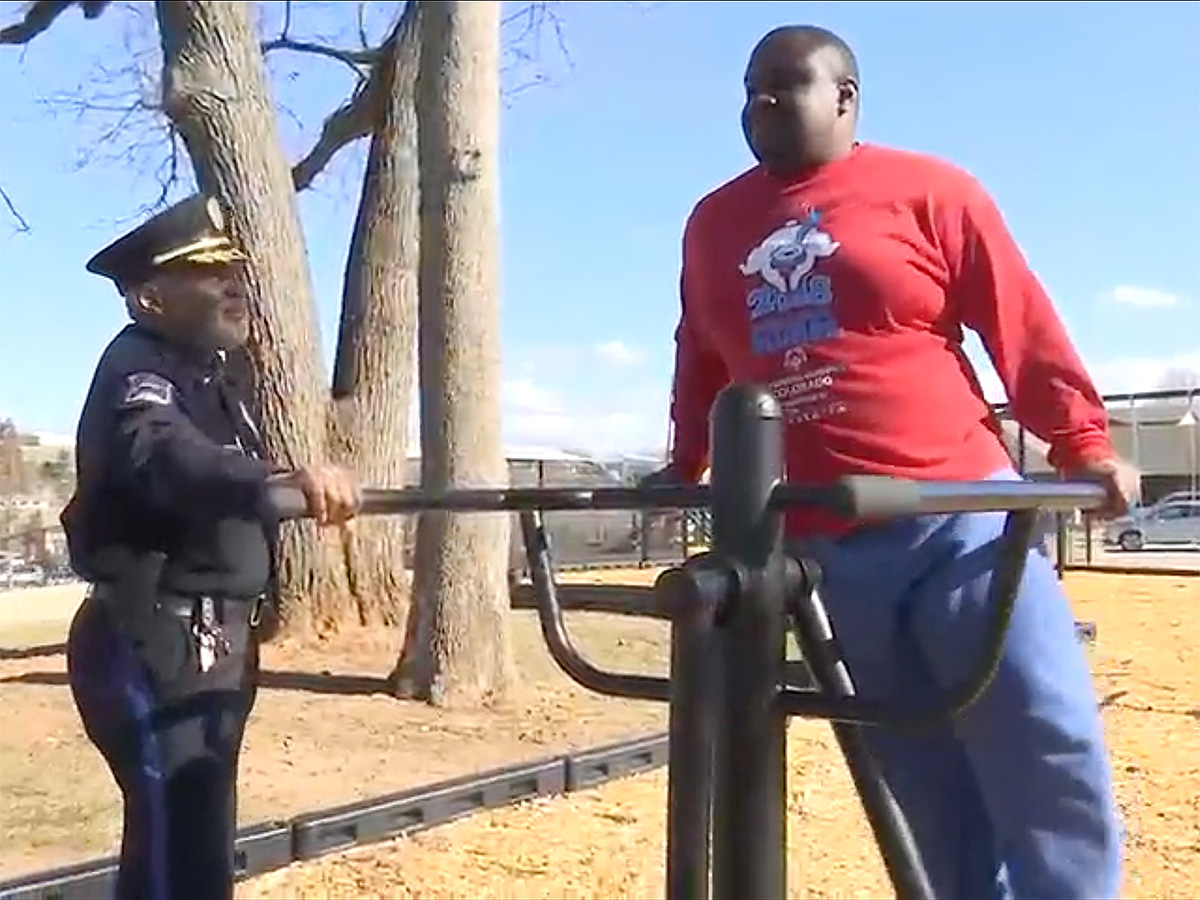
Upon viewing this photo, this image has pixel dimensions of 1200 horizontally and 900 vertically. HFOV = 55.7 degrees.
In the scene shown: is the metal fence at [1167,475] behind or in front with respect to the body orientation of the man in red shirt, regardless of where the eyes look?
behind

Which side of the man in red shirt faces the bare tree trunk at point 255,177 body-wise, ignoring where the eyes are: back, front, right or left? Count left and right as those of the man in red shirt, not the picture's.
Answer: right

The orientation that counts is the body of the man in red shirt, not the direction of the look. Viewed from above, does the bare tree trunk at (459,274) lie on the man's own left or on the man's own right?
on the man's own right

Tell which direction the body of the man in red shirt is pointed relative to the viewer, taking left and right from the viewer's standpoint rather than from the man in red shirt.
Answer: facing the viewer and to the left of the viewer

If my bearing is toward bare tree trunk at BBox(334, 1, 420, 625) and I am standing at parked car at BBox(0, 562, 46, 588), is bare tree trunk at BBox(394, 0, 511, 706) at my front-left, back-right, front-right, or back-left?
front-right

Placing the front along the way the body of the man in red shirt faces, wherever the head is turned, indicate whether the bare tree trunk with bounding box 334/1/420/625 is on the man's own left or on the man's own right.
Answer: on the man's own right

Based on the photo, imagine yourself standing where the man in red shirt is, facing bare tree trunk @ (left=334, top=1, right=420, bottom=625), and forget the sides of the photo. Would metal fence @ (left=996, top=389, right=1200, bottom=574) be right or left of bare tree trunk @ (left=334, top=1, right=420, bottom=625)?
right

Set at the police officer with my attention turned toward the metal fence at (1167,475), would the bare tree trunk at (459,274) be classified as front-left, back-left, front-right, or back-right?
front-left

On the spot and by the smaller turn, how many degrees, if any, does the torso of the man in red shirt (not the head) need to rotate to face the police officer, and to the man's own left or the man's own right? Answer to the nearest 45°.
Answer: approximately 45° to the man's own right

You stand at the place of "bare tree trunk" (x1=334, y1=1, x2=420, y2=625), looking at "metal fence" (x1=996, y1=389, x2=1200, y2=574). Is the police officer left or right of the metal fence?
right
